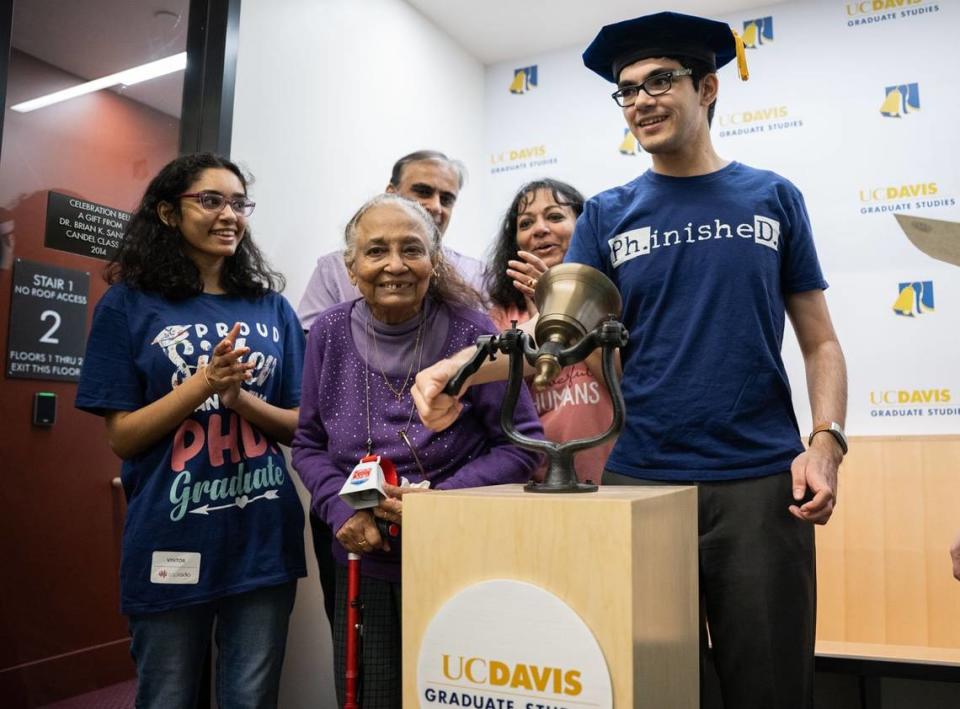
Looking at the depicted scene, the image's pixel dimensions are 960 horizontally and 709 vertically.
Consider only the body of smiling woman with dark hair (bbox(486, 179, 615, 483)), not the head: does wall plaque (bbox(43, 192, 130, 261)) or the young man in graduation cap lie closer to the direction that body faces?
the young man in graduation cap

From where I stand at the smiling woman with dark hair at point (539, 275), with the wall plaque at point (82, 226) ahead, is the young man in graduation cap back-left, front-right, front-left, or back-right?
back-left

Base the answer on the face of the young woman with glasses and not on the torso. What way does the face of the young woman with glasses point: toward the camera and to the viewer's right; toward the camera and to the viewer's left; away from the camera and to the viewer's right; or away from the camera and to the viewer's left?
toward the camera and to the viewer's right

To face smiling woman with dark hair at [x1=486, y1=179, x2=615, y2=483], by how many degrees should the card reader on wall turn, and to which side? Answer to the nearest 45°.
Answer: approximately 45° to its left

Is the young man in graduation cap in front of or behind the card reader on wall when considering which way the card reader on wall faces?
in front

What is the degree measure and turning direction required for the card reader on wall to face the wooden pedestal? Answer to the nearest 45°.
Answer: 0° — it already faces it

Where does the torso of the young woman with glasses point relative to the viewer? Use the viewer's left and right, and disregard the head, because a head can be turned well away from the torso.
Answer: facing the viewer and to the right of the viewer

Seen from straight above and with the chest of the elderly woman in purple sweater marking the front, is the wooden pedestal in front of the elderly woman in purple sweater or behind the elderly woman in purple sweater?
in front

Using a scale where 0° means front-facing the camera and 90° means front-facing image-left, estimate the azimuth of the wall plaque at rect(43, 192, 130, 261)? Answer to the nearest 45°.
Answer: approximately 0°

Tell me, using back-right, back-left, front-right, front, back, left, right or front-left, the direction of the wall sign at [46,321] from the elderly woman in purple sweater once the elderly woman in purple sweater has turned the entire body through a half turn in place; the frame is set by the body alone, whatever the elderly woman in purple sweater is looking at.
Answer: front-left

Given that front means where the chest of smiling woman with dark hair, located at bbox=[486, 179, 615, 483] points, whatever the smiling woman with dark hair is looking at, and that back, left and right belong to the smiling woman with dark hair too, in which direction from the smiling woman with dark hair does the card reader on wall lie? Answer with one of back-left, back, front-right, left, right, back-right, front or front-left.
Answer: right
